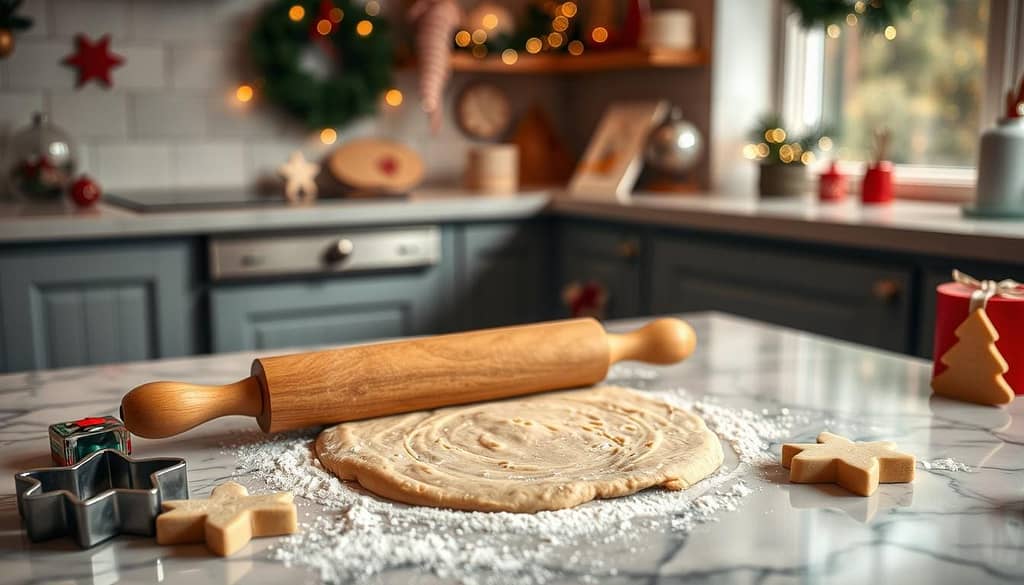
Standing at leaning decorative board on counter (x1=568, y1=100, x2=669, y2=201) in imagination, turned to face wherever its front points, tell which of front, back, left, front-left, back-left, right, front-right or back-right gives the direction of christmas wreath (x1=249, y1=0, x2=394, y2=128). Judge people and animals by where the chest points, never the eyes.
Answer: front-right

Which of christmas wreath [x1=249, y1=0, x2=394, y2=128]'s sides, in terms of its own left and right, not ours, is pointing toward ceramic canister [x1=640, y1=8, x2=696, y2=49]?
left

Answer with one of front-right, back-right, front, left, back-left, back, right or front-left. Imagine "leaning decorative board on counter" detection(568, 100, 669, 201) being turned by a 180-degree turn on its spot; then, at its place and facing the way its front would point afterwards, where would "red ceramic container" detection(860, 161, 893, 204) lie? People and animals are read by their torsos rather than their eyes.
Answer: right

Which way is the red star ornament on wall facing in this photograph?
toward the camera

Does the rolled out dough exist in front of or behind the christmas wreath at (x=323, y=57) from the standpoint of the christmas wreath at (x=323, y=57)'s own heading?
in front

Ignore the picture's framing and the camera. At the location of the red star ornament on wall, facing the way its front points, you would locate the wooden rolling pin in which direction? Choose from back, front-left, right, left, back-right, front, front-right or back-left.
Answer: front

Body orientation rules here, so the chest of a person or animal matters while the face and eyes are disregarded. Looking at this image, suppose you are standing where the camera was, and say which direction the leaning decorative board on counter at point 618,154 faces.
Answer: facing the viewer and to the left of the viewer
